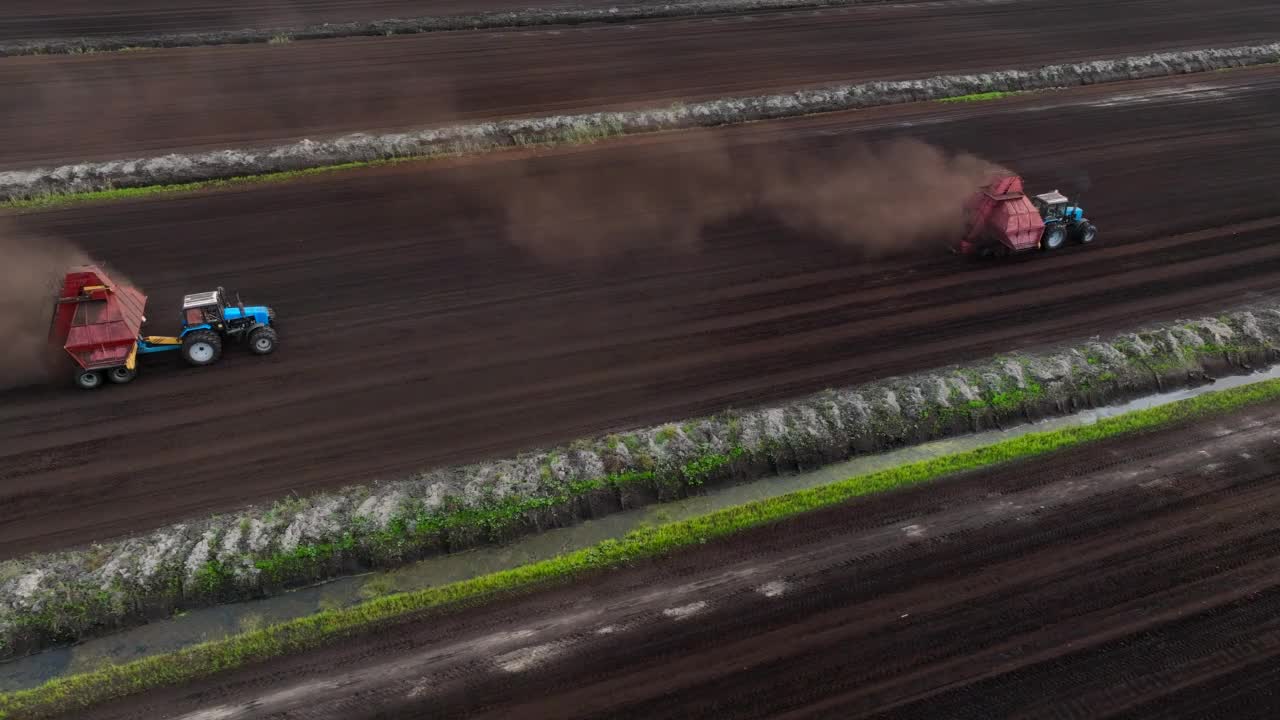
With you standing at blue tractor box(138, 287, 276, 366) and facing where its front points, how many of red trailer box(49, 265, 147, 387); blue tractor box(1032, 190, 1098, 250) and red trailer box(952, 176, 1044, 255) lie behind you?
1

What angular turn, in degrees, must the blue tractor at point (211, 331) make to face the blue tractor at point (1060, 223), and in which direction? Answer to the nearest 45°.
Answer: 0° — it already faces it

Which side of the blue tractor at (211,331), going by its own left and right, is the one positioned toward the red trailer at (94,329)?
back

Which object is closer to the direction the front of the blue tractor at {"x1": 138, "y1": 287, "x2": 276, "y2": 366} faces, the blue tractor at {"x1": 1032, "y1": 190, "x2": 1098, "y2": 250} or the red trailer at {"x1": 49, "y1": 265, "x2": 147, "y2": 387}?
the blue tractor

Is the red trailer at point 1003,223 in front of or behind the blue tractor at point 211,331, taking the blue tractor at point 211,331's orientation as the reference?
in front

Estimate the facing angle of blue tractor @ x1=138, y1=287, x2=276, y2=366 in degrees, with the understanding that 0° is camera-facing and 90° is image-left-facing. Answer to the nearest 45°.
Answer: approximately 270°
